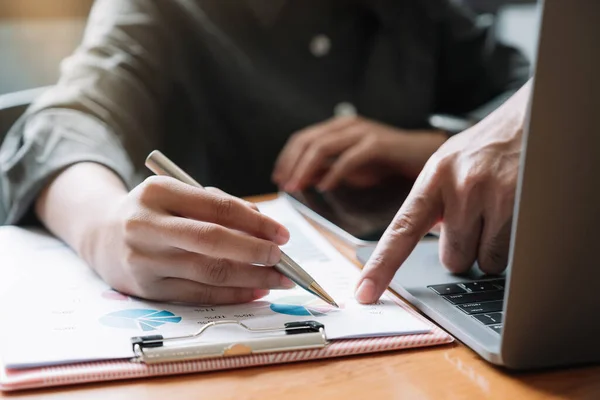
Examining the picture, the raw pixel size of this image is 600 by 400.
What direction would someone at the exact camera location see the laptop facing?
facing away from the viewer and to the left of the viewer
